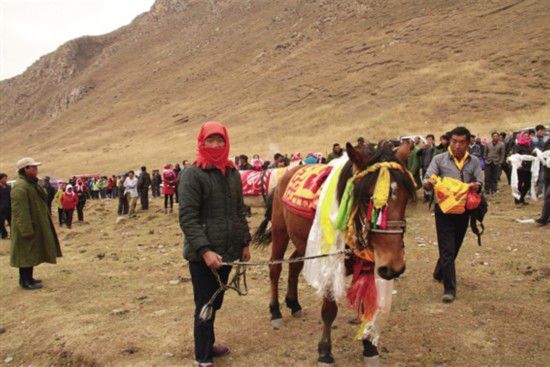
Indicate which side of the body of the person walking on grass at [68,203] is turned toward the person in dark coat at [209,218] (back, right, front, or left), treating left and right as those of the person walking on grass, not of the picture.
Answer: front

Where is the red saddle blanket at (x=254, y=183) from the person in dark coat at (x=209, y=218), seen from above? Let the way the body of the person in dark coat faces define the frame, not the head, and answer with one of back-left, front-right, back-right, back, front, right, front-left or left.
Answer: back-left

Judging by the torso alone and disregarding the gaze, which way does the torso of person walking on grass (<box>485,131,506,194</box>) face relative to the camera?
toward the camera

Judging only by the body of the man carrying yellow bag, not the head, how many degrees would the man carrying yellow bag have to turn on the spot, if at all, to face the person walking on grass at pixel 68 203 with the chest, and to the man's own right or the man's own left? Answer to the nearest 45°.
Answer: approximately 135° to the man's own right

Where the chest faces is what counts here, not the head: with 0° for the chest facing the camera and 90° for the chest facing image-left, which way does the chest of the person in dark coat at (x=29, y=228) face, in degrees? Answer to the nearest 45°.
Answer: approximately 270°

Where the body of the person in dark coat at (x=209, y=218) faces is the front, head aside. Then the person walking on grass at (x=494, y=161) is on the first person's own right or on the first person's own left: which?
on the first person's own left

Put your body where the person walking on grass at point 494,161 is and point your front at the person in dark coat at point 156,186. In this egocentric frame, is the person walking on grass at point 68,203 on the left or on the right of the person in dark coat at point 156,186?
left

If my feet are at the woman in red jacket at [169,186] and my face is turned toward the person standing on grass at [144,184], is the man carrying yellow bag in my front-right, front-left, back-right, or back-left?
back-left

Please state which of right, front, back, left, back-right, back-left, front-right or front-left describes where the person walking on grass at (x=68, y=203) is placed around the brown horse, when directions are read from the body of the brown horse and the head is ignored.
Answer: back

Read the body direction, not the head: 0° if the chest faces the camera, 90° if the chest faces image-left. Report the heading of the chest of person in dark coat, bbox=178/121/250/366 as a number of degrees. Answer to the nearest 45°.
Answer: approximately 315°

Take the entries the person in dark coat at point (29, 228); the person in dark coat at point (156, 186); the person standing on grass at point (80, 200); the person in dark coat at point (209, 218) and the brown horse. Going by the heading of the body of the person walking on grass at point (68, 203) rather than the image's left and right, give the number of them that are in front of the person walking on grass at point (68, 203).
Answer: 3
